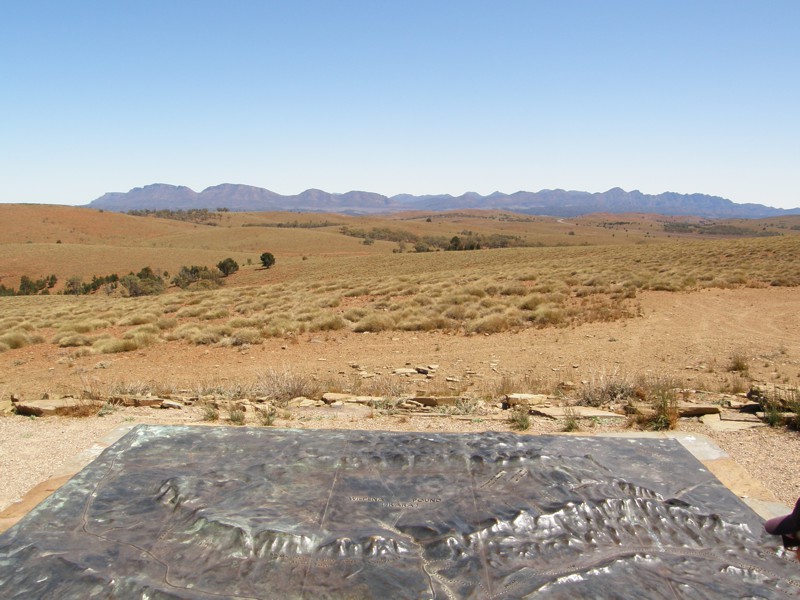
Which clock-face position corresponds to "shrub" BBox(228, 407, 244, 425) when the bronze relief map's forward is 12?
The shrub is roughly at 5 o'clock from the bronze relief map.

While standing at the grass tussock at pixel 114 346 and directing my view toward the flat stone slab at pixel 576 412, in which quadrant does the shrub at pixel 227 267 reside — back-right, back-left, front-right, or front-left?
back-left

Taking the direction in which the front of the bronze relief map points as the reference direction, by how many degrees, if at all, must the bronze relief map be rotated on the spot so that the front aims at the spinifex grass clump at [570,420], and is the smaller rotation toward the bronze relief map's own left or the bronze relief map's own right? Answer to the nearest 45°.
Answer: approximately 135° to the bronze relief map's own left

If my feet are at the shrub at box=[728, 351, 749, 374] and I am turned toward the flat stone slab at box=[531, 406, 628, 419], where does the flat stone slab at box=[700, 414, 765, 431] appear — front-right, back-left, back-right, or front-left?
front-left

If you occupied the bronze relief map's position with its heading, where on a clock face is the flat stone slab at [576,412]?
The flat stone slab is roughly at 7 o'clock from the bronze relief map.

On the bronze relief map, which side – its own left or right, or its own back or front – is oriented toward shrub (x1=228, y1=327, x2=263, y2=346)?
back

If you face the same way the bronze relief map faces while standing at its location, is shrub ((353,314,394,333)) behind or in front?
behind

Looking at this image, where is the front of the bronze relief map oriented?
toward the camera

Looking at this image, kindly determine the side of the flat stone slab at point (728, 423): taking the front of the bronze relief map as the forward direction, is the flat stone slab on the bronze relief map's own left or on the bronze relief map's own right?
on the bronze relief map's own left

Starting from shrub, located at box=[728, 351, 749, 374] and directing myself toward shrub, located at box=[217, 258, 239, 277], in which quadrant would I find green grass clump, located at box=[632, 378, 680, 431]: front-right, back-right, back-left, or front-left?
back-left

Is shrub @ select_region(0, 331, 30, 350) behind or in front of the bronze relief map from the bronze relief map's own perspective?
behind

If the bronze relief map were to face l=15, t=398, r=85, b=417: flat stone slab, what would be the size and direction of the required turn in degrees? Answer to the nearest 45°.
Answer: approximately 135° to its right

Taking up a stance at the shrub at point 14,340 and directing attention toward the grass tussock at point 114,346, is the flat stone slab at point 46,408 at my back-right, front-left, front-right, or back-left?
front-right
